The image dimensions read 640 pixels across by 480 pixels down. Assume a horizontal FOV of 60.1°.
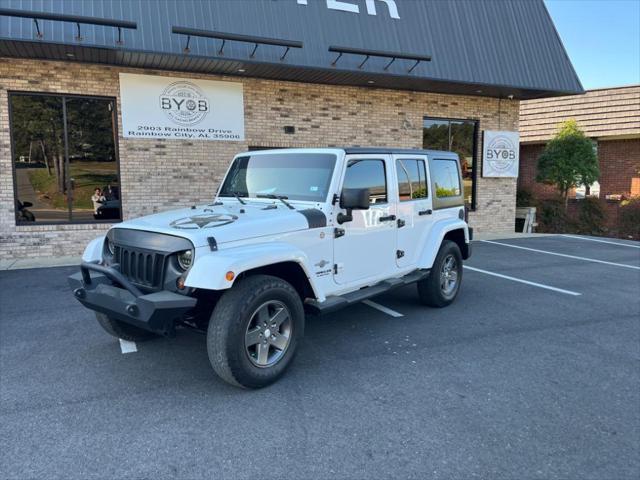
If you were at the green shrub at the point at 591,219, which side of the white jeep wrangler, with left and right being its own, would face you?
back

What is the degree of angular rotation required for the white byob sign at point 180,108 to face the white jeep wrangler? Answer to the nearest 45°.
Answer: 0° — it already faces it

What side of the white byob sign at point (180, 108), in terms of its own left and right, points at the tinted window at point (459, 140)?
left

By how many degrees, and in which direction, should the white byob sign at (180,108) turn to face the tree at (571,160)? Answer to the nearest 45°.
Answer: approximately 90° to its left

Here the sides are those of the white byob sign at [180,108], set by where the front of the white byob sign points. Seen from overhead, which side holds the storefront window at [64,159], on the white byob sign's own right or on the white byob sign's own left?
on the white byob sign's own right

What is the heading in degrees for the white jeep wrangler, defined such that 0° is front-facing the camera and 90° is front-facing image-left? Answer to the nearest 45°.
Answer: approximately 45°

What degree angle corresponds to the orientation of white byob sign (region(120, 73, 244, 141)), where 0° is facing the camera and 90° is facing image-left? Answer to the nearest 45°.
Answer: approximately 0°

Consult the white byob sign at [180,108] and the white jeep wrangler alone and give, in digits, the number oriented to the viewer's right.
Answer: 0

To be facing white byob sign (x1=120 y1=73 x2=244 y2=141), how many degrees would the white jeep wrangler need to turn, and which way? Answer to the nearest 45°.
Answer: approximately 135° to its right

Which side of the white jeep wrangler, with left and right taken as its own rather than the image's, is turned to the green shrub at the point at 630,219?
back
